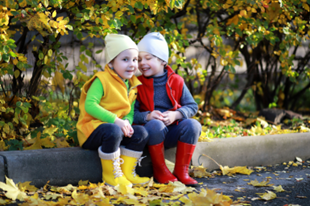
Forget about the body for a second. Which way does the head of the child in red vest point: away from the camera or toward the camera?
toward the camera

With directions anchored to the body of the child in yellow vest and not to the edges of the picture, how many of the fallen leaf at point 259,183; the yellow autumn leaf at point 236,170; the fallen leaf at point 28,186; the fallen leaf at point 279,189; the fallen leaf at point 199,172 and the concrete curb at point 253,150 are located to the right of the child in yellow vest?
1

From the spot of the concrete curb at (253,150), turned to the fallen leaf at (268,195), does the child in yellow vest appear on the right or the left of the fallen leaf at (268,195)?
right

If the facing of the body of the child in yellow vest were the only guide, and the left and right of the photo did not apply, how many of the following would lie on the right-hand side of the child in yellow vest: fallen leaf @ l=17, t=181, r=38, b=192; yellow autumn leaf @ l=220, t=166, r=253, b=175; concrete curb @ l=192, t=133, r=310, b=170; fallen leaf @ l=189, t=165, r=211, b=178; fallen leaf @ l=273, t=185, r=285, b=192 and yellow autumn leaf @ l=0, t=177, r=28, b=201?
2

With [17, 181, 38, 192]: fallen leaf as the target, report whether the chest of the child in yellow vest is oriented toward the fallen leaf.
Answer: no

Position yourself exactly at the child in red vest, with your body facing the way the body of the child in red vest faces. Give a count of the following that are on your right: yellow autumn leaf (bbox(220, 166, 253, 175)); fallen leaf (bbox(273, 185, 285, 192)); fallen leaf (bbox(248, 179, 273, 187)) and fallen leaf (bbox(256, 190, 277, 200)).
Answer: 0

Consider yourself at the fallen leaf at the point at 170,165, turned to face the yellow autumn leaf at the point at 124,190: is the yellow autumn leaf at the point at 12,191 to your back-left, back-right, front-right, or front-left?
front-right

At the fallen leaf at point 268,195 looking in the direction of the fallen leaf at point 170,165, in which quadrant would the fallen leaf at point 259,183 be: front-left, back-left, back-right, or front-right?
front-right

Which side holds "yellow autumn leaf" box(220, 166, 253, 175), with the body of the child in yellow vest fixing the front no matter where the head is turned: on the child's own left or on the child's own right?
on the child's own left

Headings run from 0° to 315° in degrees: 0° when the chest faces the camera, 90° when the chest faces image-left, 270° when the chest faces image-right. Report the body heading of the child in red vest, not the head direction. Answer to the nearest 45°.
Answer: approximately 0°

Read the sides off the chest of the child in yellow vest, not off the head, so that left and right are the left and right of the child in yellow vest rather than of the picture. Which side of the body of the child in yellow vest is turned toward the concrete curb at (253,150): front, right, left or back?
left

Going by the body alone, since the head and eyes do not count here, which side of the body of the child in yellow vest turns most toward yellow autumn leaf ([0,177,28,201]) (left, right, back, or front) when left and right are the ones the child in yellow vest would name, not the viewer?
right

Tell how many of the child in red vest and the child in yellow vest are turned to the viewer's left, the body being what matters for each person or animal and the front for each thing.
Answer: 0

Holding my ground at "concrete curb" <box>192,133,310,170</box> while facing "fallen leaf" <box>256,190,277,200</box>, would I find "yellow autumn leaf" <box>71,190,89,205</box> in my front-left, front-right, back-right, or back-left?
front-right

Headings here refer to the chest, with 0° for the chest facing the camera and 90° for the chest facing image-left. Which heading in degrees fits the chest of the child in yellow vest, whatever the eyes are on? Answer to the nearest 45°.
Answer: approximately 315°
